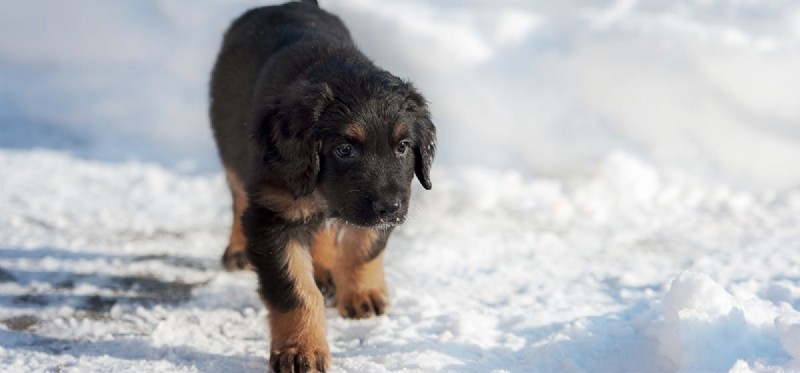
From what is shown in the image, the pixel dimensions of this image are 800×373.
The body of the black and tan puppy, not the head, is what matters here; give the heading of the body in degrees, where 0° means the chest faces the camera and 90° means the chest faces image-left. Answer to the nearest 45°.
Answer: approximately 315°
